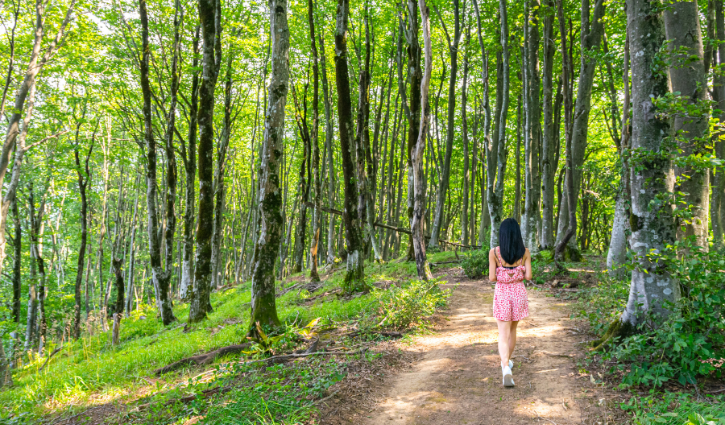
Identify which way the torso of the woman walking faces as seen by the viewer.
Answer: away from the camera

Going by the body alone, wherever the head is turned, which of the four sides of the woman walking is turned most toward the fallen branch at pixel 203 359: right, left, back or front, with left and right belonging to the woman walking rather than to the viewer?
left

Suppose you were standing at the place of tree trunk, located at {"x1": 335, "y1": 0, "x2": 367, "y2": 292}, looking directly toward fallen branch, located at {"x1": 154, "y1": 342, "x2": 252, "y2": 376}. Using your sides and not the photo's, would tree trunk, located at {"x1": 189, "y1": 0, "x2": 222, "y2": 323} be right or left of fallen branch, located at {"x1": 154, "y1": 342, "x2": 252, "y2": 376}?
right

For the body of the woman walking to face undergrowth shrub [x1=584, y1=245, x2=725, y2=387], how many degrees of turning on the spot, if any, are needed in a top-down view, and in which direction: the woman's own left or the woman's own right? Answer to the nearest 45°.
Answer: approximately 90° to the woman's own right

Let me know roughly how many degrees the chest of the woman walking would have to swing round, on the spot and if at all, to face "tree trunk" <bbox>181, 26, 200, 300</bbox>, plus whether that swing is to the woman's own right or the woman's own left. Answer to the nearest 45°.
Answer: approximately 45° to the woman's own left

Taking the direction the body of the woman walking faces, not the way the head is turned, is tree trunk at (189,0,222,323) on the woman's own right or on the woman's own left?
on the woman's own left

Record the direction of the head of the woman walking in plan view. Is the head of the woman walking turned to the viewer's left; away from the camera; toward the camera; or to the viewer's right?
away from the camera

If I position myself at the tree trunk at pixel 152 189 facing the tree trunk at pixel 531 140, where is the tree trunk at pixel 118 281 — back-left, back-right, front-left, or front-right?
back-left
